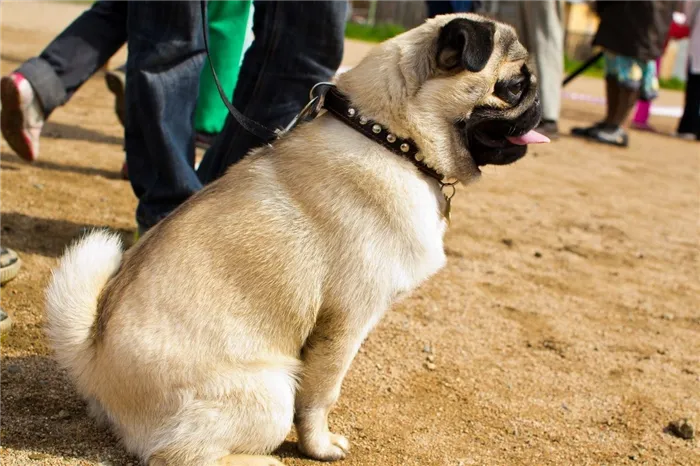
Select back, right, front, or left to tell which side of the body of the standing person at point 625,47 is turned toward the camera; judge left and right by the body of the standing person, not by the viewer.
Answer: left

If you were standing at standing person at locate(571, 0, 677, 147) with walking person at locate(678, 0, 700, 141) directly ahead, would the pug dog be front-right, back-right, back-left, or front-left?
back-right

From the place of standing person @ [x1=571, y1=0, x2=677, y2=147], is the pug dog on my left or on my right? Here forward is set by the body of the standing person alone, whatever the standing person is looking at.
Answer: on my left

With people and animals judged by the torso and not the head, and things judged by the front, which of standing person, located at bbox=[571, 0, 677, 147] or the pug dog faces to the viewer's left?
the standing person

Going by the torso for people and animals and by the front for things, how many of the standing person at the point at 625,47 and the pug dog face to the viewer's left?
1

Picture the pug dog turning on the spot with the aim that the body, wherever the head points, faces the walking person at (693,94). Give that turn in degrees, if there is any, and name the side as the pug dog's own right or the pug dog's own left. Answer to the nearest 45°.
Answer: approximately 45° to the pug dog's own left

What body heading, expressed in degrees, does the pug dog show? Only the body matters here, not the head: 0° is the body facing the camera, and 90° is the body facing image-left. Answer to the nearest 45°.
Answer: approximately 270°

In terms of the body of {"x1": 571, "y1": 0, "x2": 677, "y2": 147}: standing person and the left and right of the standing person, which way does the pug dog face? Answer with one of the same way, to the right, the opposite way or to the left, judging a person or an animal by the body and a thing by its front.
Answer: the opposite way
